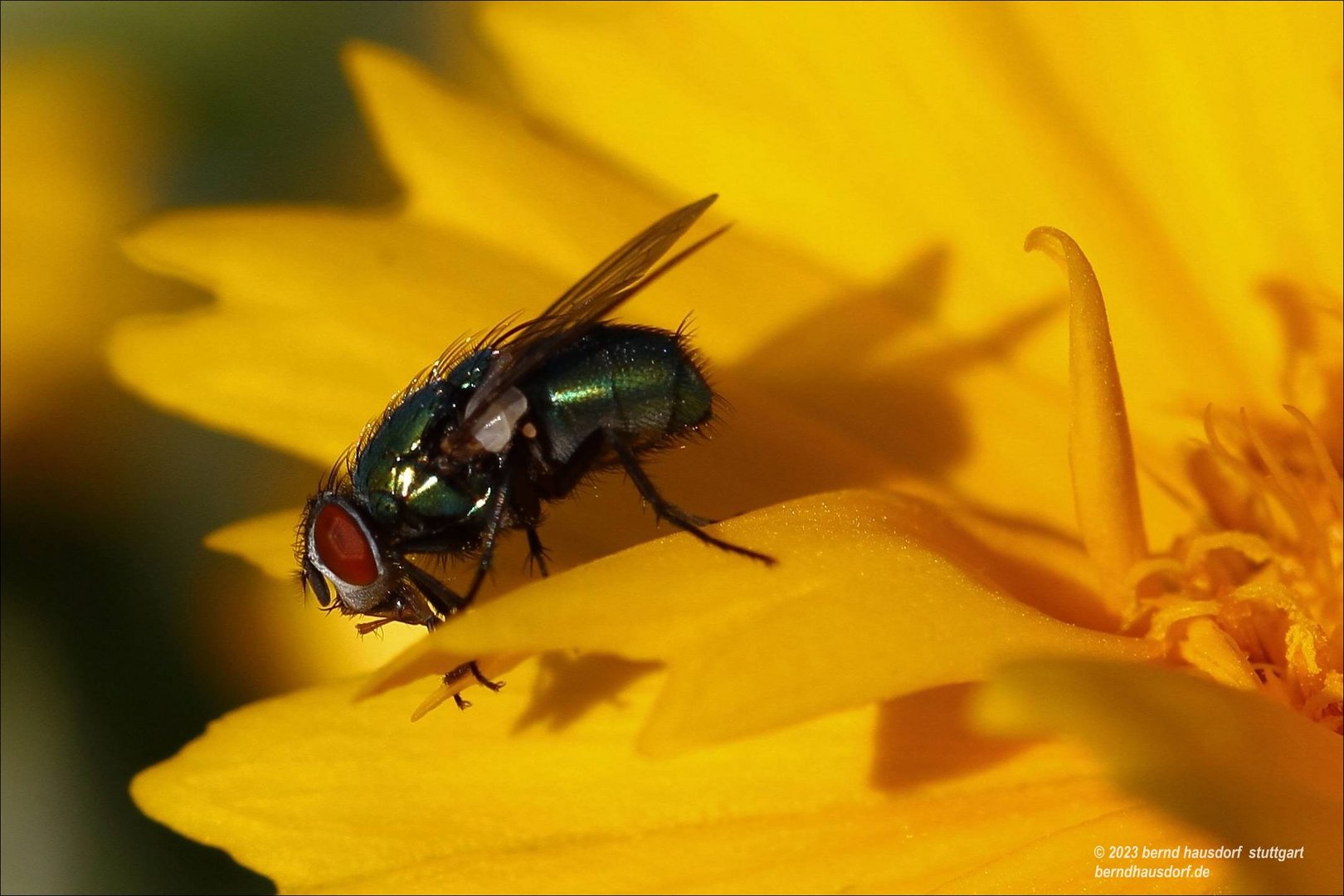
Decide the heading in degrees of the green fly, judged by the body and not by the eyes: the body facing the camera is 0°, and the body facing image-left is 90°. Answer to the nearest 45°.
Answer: approximately 90°
